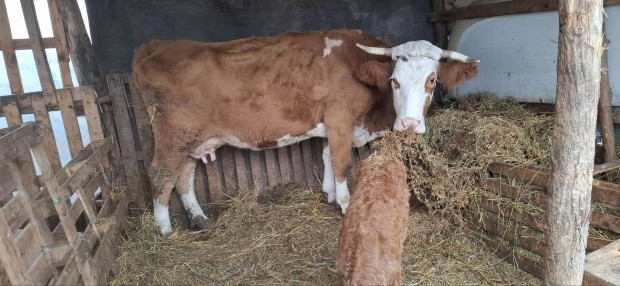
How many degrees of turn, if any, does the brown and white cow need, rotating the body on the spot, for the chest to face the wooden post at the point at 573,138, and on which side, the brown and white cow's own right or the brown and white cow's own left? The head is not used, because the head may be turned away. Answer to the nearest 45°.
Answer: approximately 45° to the brown and white cow's own right

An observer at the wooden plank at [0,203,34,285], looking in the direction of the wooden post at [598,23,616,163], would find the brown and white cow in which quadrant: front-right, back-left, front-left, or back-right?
front-left

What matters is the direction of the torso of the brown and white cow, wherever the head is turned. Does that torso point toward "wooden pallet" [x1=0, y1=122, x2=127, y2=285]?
no

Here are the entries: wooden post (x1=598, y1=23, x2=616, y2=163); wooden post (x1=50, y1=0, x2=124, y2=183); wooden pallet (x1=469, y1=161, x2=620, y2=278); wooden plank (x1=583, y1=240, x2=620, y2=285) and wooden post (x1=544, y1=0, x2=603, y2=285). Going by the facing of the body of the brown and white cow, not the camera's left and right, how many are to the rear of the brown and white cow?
1

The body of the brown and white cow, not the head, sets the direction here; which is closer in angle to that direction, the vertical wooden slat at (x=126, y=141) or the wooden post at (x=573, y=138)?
the wooden post

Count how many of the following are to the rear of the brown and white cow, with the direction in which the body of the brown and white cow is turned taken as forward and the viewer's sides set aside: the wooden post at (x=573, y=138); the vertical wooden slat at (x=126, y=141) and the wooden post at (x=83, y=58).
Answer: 2

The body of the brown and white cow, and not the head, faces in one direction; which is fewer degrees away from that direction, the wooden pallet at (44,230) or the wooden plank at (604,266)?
the wooden plank

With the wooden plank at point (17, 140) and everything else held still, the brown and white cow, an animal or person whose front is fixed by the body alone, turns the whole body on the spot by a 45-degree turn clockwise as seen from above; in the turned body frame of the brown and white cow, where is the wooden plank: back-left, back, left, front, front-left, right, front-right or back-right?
right

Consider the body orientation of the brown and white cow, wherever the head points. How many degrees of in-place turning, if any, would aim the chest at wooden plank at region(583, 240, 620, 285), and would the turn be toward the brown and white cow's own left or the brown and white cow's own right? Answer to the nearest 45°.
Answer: approximately 45° to the brown and white cow's own right

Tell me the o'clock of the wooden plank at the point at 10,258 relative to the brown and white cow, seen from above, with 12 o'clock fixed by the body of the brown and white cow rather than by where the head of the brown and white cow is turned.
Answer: The wooden plank is roughly at 4 o'clock from the brown and white cow.

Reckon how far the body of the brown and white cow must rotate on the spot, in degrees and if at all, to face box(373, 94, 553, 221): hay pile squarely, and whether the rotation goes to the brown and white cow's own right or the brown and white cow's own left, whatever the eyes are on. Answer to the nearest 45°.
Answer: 0° — it already faces it

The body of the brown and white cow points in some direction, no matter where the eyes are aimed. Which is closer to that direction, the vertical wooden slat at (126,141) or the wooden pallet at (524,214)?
the wooden pallet

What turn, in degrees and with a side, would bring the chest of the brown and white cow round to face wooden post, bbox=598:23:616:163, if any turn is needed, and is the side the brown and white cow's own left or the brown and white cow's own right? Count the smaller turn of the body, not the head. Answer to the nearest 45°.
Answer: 0° — it already faces it

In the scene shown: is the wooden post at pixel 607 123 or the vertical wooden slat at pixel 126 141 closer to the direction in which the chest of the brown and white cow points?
the wooden post

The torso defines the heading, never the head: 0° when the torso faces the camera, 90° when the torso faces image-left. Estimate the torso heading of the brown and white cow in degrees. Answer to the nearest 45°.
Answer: approximately 270°

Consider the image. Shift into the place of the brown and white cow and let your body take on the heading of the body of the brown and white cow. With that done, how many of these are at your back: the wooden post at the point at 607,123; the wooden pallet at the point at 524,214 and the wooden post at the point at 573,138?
0

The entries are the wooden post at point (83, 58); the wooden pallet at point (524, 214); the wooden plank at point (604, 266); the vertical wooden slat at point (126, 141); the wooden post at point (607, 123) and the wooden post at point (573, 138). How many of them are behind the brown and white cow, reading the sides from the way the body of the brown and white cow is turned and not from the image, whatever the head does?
2

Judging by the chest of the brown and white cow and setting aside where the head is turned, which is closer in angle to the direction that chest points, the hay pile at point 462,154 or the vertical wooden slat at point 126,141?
the hay pile

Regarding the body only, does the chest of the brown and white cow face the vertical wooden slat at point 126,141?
no

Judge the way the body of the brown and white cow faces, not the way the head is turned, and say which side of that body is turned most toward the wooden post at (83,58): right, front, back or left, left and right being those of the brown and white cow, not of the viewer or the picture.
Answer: back

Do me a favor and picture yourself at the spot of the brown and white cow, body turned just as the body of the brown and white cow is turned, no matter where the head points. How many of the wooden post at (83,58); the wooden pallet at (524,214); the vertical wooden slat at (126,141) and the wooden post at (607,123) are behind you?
2
